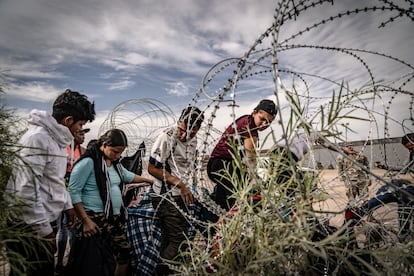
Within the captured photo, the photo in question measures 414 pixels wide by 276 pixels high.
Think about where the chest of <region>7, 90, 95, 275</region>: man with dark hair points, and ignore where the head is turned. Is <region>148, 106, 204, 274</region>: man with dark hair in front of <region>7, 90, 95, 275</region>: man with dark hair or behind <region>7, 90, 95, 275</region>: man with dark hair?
in front

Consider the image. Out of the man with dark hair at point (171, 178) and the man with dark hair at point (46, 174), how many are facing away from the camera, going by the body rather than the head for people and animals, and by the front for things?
0

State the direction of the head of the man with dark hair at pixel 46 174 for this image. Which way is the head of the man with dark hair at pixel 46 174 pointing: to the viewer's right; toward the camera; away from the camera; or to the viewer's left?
to the viewer's right

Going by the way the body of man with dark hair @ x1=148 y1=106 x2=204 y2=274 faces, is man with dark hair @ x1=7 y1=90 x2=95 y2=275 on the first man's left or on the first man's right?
on the first man's right

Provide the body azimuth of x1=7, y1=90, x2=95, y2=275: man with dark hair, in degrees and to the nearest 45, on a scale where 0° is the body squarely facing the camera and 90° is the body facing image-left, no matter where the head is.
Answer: approximately 270°
